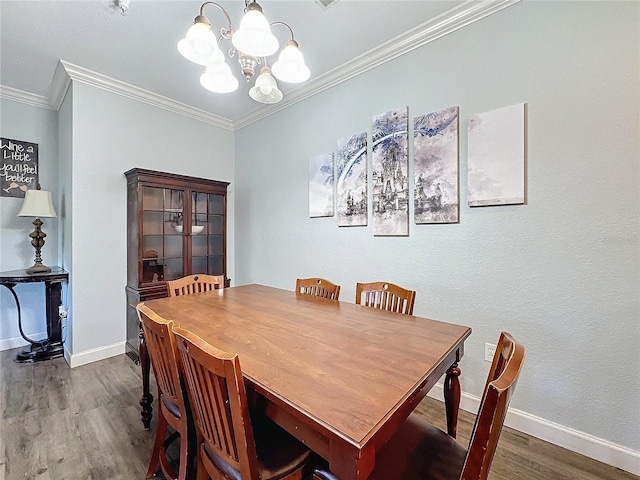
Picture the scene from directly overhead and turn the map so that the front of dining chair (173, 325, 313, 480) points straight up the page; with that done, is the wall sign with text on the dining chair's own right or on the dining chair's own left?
on the dining chair's own left

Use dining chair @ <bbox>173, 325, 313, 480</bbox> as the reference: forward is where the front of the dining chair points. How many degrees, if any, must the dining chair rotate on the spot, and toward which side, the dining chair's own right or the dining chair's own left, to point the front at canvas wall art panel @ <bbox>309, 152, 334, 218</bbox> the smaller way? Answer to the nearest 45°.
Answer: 0° — it already faces it

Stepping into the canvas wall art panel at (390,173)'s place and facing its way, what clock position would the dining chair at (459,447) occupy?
The dining chair is roughly at 10 o'clock from the canvas wall art panel.

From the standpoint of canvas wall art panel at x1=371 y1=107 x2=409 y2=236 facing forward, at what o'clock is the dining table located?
The dining table is roughly at 11 o'clock from the canvas wall art panel.

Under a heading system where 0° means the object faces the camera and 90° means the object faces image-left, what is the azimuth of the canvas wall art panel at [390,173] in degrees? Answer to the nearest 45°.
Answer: approximately 45°

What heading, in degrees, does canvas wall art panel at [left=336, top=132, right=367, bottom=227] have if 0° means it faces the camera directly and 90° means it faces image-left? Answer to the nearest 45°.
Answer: approximately 45°

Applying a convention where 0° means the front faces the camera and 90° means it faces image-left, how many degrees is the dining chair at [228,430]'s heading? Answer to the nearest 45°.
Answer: approximately 225°
